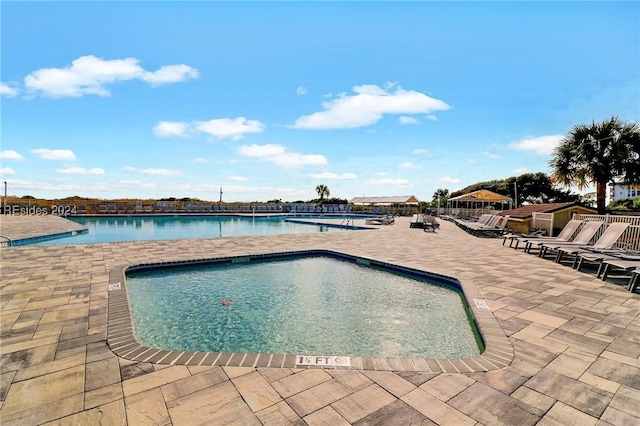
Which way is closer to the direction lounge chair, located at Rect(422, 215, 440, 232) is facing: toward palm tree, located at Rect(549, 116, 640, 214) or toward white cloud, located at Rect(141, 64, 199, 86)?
the white cloud

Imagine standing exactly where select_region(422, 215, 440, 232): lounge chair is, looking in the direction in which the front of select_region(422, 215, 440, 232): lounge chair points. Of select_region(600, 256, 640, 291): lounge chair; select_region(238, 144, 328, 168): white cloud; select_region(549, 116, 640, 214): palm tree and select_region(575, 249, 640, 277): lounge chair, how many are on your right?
1

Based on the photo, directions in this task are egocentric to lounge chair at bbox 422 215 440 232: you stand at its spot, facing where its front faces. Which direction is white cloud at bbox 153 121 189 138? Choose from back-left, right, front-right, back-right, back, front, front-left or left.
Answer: back-right

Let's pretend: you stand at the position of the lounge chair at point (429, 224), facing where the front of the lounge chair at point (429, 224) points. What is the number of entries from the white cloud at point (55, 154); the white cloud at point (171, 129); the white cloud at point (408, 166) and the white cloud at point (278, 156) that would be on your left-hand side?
0

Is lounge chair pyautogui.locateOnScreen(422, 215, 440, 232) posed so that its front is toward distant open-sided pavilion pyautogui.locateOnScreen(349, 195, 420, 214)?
no

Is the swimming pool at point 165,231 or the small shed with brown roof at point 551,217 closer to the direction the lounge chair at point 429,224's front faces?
the swimming pool

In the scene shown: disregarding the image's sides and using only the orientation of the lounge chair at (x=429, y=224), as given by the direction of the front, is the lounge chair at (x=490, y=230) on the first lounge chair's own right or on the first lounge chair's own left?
on the first lounge chair's own left

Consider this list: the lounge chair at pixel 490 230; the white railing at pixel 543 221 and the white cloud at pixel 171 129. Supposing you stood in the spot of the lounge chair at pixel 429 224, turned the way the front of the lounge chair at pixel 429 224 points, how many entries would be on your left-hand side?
2

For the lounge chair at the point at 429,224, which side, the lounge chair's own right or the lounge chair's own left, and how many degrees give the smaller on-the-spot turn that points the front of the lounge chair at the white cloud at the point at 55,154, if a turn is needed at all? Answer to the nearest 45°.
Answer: approximately 45° to the lounge chair's own right

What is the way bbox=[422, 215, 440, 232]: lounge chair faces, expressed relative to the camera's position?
facing the viewer and to the left of the viewer

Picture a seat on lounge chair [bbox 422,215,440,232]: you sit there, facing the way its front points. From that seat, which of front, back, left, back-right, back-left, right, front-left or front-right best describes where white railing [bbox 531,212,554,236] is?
left
